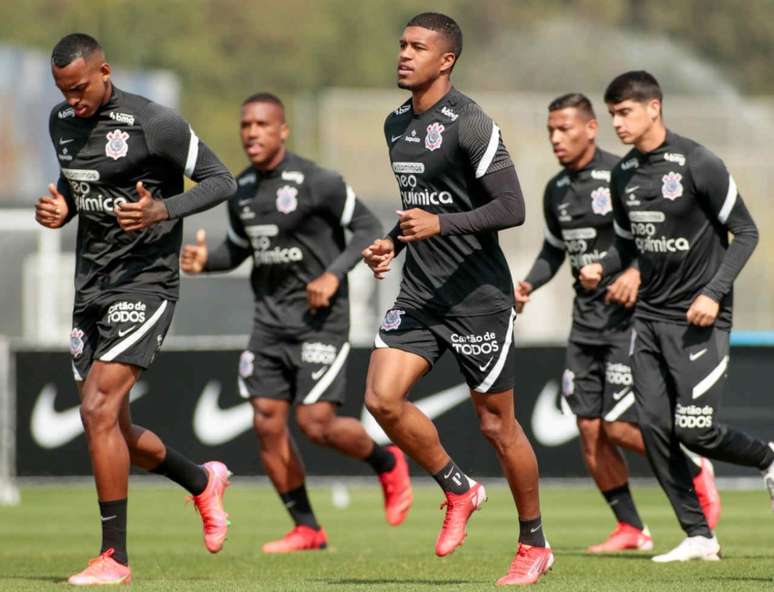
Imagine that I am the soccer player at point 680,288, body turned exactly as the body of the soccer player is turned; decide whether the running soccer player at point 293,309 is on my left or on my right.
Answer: on my right

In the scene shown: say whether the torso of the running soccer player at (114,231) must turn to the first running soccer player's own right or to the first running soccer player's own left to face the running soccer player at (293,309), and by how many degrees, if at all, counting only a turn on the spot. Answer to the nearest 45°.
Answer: approximately 180°

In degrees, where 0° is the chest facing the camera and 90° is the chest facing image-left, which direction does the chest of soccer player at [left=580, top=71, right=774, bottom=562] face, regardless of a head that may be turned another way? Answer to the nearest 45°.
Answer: approximately 45°

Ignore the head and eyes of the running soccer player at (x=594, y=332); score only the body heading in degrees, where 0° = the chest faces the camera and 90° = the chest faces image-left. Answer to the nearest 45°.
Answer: approximately 45°

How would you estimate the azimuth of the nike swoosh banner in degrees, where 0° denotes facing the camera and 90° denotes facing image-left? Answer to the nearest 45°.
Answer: approximately 0°
